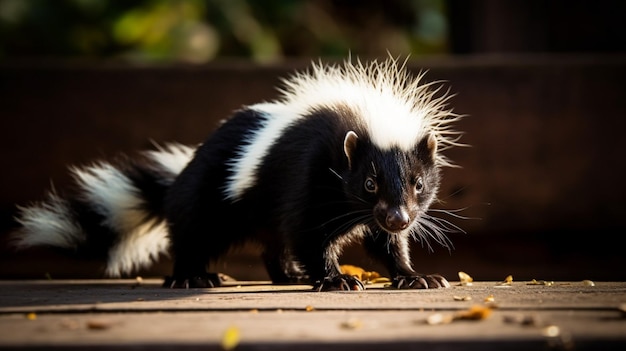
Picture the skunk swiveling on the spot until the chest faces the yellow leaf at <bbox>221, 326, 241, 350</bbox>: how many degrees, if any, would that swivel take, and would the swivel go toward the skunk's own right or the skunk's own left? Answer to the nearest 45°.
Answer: approximately 45° to the skunk's own right
